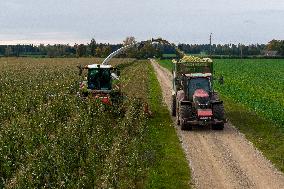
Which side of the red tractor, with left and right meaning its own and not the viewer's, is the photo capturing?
front
